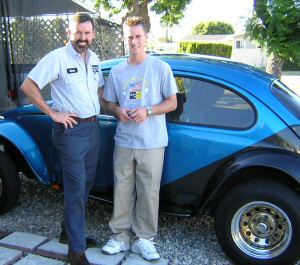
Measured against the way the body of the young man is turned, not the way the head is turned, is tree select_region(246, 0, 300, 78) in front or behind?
behind

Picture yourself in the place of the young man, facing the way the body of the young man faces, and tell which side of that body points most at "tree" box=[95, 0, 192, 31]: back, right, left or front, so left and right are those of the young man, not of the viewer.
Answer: back

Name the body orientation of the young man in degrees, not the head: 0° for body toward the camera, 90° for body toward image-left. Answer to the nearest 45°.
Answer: approximately 0°

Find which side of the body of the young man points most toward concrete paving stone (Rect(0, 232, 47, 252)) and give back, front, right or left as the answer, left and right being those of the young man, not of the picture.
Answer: right

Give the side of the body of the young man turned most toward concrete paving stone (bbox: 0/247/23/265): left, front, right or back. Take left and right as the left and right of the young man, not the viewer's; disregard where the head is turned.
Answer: right
